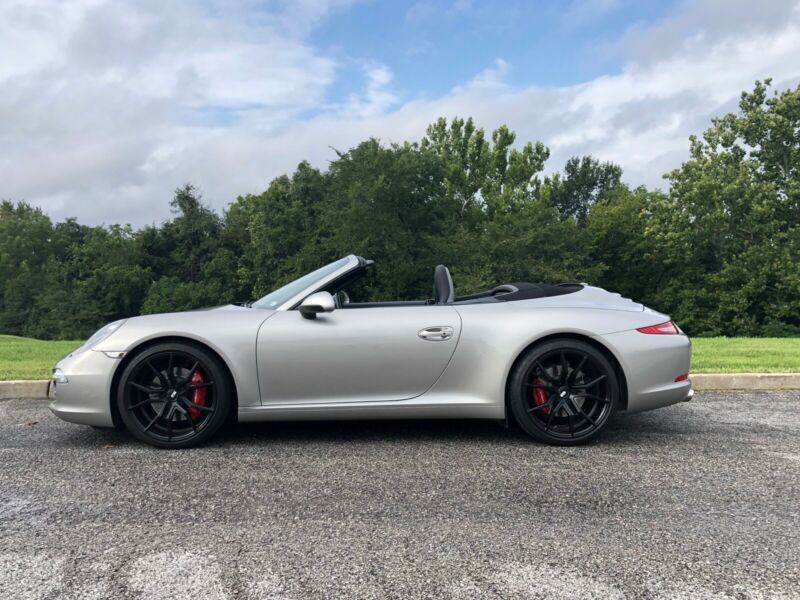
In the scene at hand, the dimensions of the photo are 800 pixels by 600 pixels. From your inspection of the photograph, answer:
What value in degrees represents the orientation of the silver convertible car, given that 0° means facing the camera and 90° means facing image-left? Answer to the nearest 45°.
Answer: approximately 90°

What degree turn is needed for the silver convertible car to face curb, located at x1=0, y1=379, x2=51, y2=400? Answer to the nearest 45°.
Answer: approximately 45° to its right
